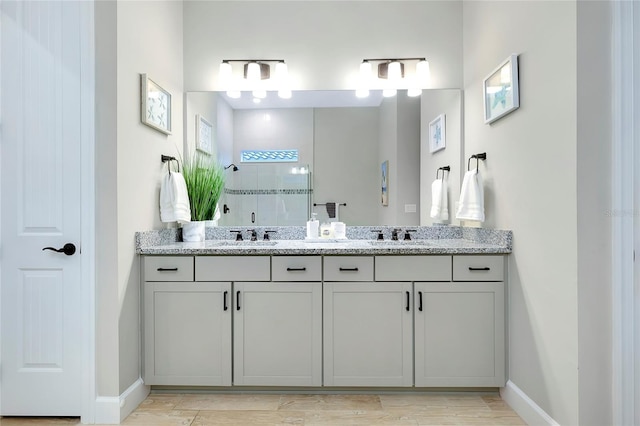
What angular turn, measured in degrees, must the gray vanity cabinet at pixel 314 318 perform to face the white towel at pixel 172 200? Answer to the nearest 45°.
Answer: approximately 90° to its right

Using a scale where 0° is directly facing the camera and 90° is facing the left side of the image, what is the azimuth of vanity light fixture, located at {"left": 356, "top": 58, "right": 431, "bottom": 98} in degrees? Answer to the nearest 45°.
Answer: approximately 0°

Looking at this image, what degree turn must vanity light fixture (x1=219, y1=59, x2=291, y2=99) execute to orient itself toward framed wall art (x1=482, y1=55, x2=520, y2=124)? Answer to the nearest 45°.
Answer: approximately 45° to its left

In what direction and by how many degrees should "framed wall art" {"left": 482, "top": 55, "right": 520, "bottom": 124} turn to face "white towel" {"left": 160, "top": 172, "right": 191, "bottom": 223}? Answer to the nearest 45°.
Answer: approximately 45° to its right

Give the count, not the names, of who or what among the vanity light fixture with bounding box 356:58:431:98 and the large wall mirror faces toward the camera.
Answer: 2

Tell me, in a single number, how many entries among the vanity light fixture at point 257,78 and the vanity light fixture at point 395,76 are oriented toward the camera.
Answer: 2

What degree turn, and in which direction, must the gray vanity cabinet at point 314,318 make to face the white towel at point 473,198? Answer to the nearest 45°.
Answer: approximately 90° to its left

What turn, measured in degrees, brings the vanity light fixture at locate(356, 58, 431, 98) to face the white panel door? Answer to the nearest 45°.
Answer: approximately 45° to its right

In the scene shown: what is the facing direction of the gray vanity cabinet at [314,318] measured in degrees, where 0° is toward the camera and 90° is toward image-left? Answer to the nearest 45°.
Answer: approximately 0°
